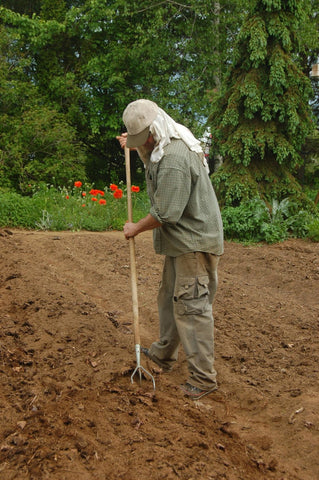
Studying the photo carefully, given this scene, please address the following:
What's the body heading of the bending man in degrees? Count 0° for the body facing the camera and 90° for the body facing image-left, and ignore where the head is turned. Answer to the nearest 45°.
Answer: approximately 90°
